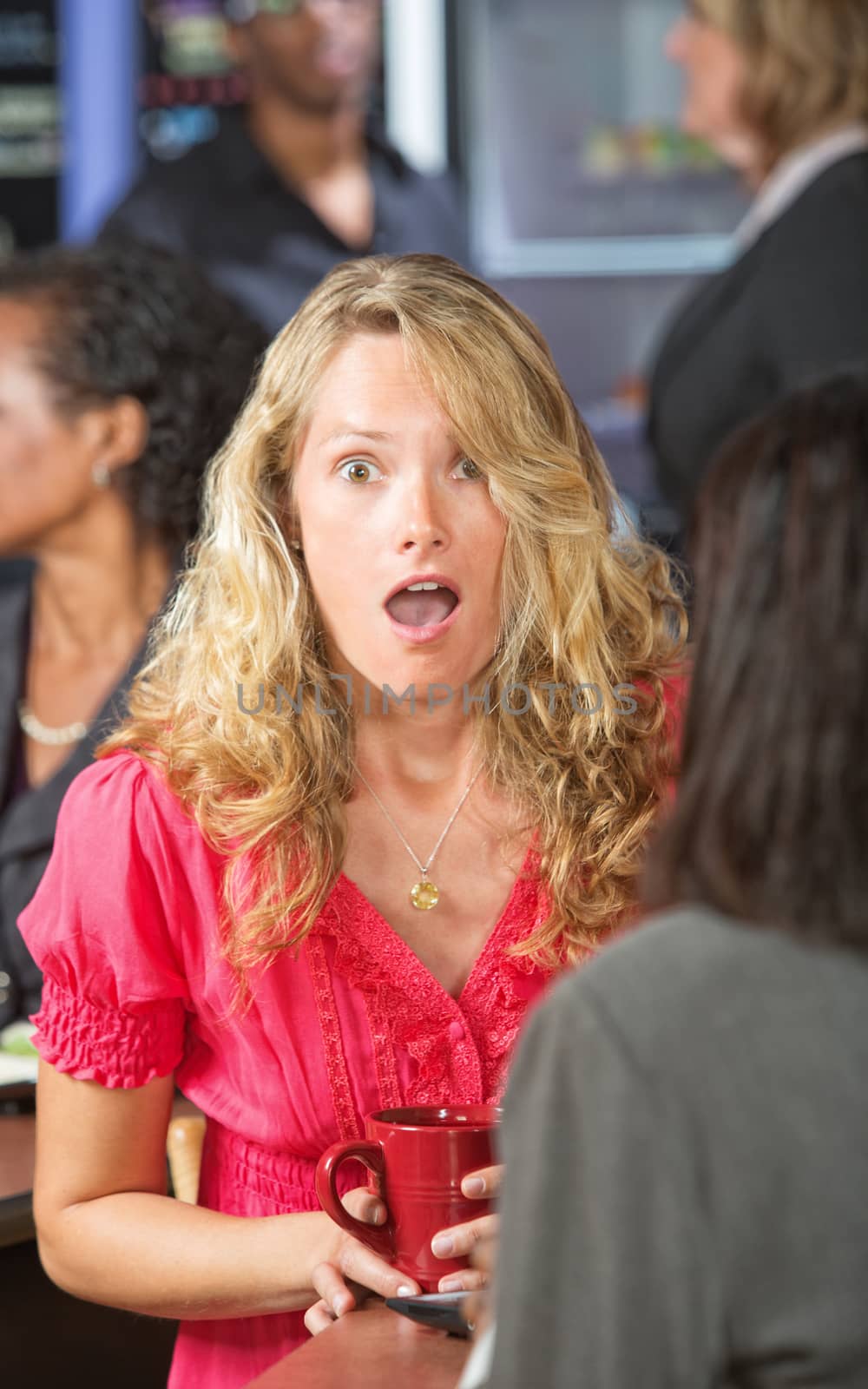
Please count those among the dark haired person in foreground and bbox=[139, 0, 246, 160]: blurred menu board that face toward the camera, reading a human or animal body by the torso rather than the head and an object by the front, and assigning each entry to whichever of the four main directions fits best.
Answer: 1

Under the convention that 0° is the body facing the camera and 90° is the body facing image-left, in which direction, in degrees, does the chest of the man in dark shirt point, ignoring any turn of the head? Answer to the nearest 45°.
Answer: approximately 315°

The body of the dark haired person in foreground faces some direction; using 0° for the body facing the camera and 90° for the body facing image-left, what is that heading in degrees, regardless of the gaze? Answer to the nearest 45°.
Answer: approximately 180°

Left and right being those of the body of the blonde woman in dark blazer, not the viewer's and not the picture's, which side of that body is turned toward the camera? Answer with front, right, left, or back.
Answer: left

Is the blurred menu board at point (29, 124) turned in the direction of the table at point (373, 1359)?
yes

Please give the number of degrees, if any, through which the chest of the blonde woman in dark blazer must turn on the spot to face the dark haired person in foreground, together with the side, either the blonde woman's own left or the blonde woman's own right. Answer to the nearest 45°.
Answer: approximately 90° to the blonde woman's own left

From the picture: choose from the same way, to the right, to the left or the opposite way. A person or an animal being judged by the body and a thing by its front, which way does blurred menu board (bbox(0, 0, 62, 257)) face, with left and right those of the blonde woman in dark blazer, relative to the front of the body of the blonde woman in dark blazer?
to the left

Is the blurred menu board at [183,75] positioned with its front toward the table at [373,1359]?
yes

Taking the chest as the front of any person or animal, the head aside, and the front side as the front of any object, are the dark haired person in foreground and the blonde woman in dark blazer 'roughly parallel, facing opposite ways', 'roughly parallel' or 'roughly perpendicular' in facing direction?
roughly perpendicular

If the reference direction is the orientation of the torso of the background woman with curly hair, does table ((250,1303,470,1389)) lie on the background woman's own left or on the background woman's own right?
on the background woman's own left
